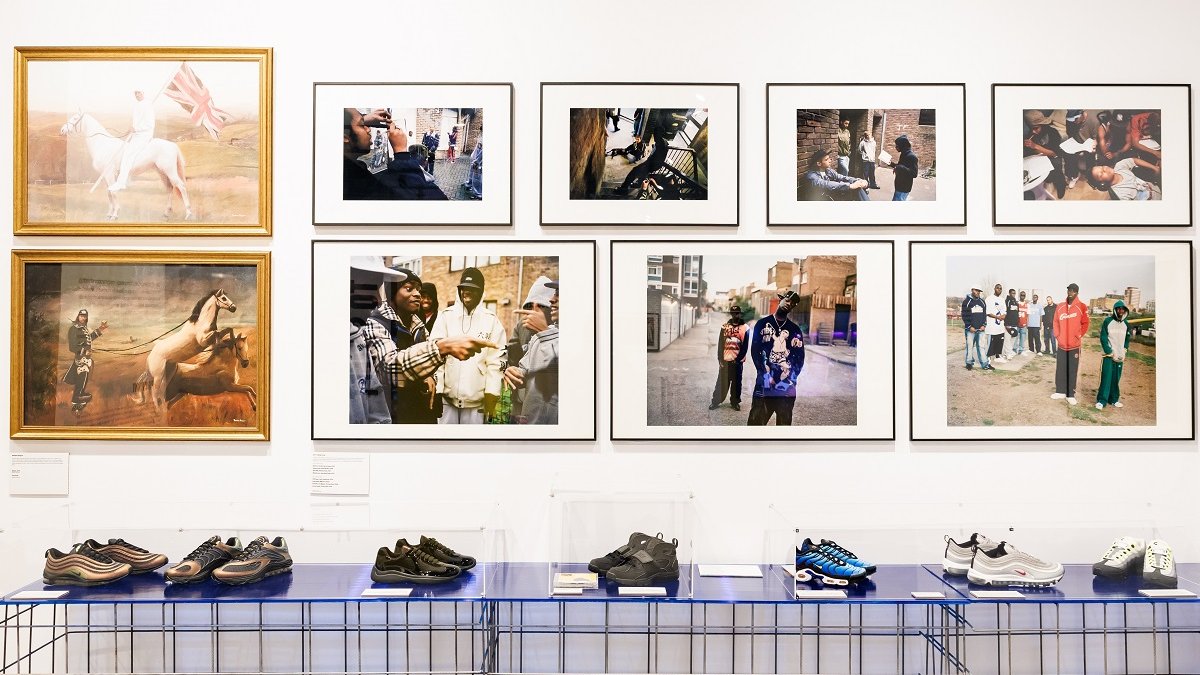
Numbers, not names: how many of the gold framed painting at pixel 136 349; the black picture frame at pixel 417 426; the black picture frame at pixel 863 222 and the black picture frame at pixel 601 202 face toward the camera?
4

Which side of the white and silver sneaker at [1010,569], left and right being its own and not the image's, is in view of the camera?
right

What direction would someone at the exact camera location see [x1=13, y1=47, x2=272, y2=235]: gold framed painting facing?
facing the viewer

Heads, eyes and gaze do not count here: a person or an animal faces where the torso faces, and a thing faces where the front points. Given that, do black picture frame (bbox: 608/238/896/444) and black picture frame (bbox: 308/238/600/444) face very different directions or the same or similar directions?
same or similar directions

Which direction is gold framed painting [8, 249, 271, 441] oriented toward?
toward the camera

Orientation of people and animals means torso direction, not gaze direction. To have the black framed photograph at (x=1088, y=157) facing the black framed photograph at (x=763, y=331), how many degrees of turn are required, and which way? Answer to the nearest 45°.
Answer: approximately 45° to its right

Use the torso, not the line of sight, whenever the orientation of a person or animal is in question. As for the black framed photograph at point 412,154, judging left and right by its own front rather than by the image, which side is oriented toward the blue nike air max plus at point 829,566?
left

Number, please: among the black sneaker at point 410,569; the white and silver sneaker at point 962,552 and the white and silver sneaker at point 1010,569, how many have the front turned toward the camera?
0

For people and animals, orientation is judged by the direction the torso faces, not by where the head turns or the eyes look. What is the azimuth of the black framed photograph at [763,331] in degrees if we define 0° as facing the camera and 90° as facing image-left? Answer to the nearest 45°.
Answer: approximately 0°

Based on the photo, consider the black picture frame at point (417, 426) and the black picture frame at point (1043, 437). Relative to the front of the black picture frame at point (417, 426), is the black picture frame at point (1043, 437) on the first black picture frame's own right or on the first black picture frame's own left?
on the first black picture frame's own left

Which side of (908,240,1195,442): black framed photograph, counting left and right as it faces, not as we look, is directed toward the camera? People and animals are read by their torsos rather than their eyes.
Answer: front

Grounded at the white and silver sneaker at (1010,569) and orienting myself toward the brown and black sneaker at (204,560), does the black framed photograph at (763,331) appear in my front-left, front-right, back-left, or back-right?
front-right

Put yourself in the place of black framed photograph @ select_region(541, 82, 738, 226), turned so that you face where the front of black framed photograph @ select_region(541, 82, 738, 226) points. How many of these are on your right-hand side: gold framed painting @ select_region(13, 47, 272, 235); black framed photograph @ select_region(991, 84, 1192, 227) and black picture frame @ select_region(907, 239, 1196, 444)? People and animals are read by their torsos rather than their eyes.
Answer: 1

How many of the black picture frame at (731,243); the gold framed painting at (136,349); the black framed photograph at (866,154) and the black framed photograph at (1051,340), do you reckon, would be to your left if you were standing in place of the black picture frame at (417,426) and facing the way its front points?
3
